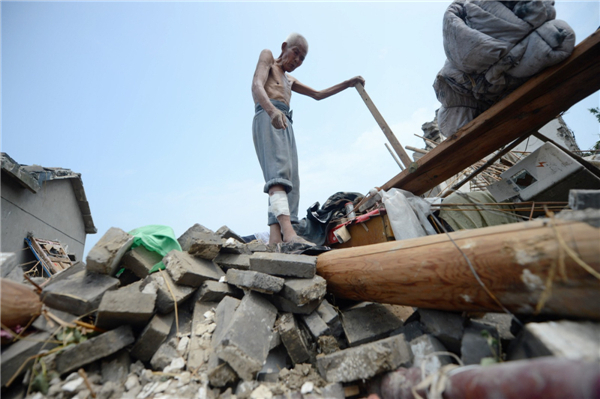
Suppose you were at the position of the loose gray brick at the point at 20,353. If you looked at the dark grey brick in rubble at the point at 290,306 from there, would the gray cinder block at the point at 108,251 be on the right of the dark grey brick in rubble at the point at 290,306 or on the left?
left

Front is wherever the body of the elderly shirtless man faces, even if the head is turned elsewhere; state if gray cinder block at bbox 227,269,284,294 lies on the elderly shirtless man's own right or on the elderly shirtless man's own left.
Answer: on the elderly shirtless man's own right

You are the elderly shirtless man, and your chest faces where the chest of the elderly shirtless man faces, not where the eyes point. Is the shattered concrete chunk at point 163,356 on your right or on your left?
on your right

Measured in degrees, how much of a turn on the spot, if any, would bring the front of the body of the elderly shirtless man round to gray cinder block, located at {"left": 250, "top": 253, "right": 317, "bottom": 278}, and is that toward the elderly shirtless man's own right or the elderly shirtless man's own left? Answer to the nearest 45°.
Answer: approximately 45° to the elderly shirtless man's own right

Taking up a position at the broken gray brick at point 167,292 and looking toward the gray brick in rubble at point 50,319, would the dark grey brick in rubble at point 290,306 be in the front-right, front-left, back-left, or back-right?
back-left

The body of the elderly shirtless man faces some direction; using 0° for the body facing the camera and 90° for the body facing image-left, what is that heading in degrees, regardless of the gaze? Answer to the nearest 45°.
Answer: approximately 315°

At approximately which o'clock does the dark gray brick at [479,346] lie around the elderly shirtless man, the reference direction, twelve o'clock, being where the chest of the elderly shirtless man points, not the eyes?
The dark gray brick is roughly at 1 o'clock from the elderly shirtless man.
